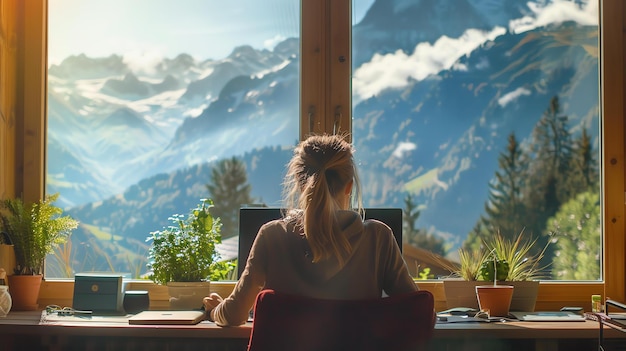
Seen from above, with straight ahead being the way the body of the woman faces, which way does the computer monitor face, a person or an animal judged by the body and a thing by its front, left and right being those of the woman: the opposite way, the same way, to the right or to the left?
the opposite way

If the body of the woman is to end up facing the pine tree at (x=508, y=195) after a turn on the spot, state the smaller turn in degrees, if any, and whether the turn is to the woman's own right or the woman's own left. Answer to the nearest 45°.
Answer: approximately 45° to the woman's own right

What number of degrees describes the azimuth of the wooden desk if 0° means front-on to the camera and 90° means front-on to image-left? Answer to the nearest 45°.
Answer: approximately 0°

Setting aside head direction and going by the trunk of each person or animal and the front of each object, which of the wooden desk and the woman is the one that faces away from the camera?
the woman

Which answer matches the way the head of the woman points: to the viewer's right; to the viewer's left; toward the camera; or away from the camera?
away from the camera

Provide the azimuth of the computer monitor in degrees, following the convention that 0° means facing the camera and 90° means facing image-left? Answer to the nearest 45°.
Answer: approximately 0°

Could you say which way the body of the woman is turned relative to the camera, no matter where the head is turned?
away from the camera

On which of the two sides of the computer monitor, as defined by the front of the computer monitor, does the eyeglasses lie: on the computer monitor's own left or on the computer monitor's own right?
on the computer monitor's own right

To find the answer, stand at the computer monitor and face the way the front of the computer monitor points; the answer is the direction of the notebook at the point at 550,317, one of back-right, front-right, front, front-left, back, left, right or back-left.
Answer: left
